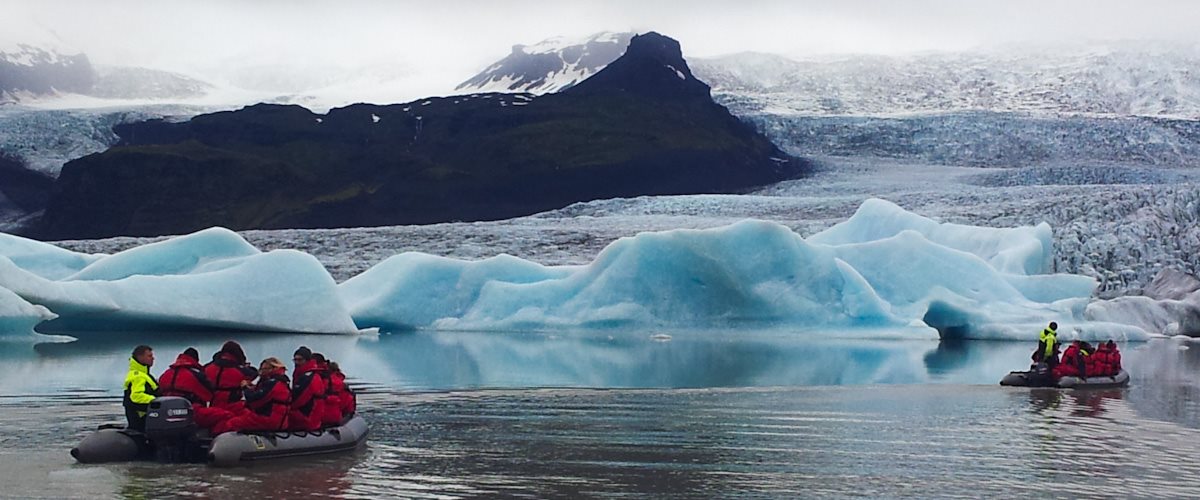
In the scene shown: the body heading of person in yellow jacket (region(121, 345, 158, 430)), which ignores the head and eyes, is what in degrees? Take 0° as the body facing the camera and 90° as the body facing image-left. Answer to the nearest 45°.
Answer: approximately 270°

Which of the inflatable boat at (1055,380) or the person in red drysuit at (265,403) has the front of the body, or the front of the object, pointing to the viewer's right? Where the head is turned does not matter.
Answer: the inflatable boat

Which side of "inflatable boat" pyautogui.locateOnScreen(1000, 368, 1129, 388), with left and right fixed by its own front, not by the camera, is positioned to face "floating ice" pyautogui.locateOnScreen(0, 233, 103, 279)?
back

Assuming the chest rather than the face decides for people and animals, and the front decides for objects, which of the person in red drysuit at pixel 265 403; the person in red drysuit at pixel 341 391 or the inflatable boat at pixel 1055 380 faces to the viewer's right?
the inflatable boat

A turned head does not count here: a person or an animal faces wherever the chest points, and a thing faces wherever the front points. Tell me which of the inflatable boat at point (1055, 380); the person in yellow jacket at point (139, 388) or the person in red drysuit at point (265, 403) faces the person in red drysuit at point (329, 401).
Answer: the person in yellow jacket

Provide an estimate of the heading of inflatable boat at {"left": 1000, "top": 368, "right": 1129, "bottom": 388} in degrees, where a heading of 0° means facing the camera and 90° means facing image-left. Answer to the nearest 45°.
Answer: approximately 270°

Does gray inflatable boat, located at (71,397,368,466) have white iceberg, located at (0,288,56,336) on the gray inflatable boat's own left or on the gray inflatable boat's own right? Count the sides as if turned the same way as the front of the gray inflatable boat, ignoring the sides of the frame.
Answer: on the gray inflatable boat's own left

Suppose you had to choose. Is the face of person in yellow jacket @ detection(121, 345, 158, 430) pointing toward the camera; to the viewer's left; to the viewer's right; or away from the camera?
to the viewer's right
